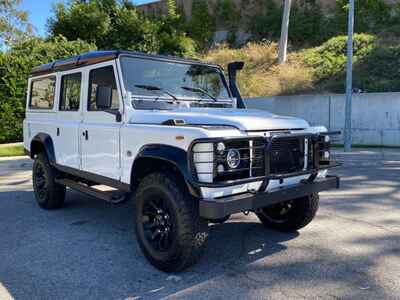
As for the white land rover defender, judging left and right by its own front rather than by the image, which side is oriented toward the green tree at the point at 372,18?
left

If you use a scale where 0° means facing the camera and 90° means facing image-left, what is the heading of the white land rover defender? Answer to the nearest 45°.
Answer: approximately 315°

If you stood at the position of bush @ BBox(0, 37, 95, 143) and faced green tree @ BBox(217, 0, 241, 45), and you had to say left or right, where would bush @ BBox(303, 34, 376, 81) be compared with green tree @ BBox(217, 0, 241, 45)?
right

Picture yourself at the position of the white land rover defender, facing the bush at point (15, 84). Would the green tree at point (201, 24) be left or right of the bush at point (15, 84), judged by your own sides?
right

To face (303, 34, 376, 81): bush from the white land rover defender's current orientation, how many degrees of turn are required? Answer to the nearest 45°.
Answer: approximately 90° to its left

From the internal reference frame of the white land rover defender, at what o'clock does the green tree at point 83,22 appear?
The green tree is roughly at 7 o'clock from the white land rover defender.

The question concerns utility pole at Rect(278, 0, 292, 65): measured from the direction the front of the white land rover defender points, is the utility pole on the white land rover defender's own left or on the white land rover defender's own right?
on the white land rover defender's own left

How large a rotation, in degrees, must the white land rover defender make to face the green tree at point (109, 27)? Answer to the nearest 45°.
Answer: approximately 135° to its left

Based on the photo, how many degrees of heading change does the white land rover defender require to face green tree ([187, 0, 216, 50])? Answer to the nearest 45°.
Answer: approximately 135° to its left
